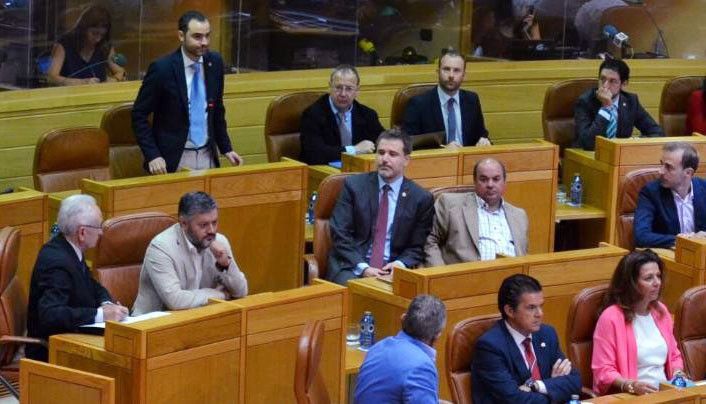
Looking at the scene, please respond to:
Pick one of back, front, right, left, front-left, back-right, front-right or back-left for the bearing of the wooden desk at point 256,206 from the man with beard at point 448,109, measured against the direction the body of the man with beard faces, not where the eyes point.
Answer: front-right

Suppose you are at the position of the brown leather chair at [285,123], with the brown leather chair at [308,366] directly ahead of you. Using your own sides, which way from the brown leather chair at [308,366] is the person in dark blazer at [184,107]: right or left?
right

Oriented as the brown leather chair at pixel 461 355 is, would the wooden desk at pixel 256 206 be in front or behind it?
behind

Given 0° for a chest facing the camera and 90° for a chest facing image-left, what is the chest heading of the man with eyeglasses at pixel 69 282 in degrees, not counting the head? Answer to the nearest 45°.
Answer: approximately 270°

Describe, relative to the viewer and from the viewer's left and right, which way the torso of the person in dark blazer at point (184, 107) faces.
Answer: facing the viewer and to the right of the viewer

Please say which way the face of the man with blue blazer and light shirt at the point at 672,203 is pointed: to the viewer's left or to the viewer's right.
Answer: to the viewer's left

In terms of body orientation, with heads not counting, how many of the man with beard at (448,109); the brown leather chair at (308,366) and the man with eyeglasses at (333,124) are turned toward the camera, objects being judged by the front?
2

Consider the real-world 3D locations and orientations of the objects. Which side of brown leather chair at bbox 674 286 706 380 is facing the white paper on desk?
right
